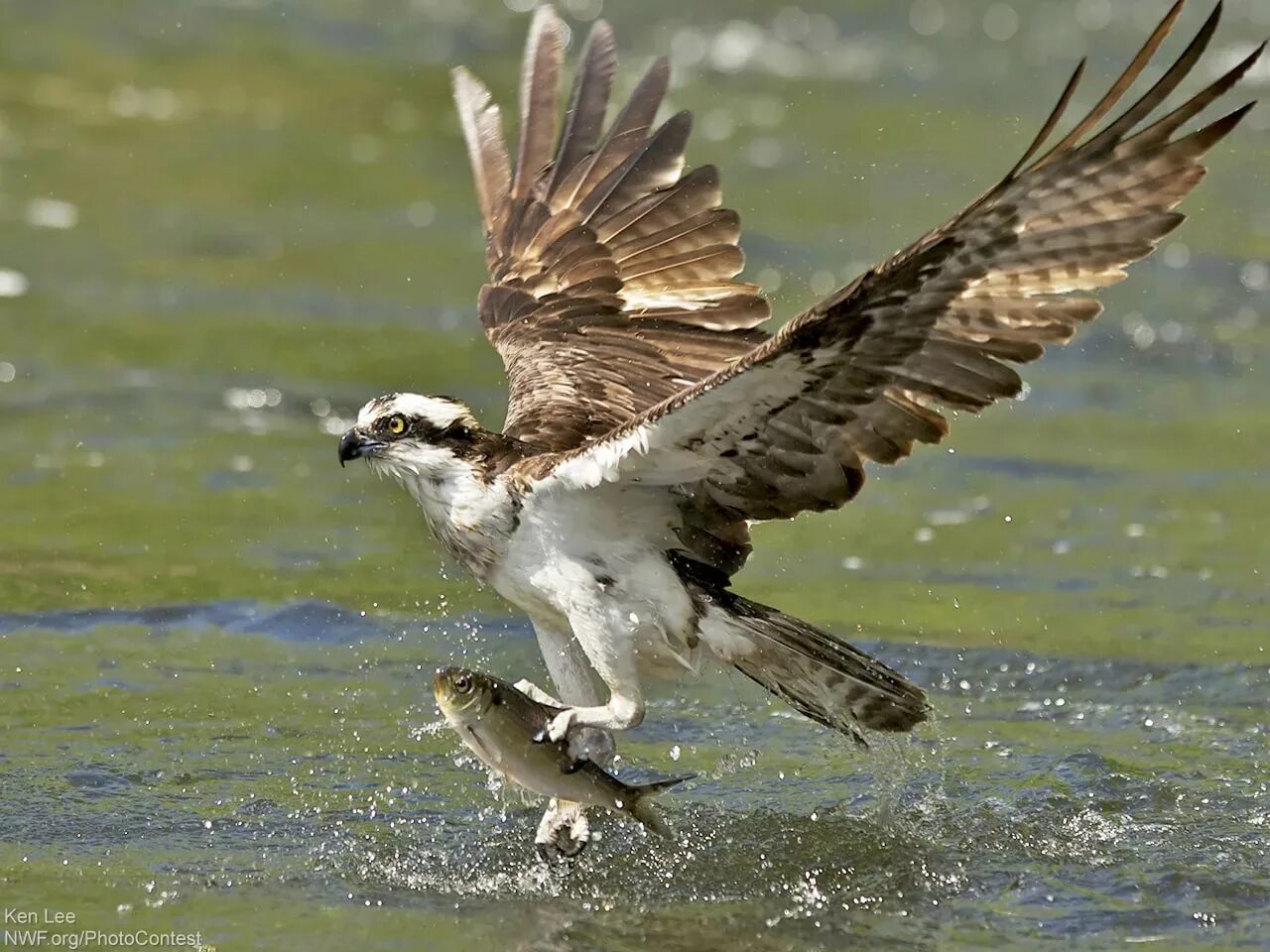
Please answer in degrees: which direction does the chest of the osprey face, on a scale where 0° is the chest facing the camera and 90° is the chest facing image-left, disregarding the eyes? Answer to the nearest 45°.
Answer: approximately 90°
